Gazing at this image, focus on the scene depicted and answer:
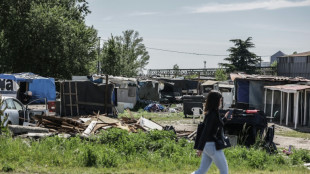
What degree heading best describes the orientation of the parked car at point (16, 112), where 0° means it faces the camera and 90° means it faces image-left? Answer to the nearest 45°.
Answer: approximately 270°

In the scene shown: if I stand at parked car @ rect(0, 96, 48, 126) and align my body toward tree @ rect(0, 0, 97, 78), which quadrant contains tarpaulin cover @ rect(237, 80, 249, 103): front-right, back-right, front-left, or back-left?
front-right

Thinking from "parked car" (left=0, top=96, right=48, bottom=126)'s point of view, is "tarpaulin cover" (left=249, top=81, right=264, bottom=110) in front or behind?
in front

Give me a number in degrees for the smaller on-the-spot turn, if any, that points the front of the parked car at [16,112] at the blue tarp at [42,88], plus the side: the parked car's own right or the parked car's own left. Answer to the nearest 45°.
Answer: approximately 90° to the parked car's own left
